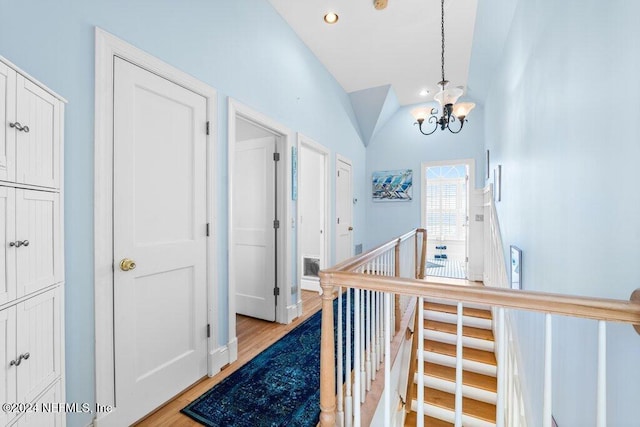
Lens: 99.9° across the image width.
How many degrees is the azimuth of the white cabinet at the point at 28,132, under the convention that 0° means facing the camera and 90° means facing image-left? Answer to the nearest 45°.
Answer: approximately 315°

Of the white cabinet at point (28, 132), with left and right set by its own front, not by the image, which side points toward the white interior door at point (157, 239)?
left

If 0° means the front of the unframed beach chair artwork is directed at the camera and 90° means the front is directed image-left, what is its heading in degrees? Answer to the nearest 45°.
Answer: approximately 0°

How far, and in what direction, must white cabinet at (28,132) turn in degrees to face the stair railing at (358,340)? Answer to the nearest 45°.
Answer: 0° — it already faces it

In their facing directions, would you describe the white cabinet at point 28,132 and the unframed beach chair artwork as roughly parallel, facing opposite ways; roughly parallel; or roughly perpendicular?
roughly perpendicular

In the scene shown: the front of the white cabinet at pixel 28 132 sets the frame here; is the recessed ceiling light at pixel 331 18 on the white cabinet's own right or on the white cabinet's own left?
on the white cabinet's own left

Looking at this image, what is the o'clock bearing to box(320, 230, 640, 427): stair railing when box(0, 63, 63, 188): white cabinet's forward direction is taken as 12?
The stair railing is roughly at 12 o'clock from the white cabinet.

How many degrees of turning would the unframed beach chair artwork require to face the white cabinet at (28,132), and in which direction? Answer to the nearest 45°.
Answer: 0° — it already faces it

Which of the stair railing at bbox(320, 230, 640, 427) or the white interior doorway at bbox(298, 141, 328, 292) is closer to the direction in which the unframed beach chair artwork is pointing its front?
the stair railing

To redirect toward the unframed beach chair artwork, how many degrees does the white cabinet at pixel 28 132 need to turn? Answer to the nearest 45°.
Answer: approximately 45° to its left

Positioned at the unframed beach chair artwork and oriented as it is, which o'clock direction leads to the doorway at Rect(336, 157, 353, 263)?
The doorway is roughly at 1 o'clock from the unframed beach chair artwork.

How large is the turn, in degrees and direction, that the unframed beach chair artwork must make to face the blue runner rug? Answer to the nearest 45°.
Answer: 0° — it already faces it

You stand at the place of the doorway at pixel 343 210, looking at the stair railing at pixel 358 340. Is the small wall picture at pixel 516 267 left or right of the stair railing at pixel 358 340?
left
